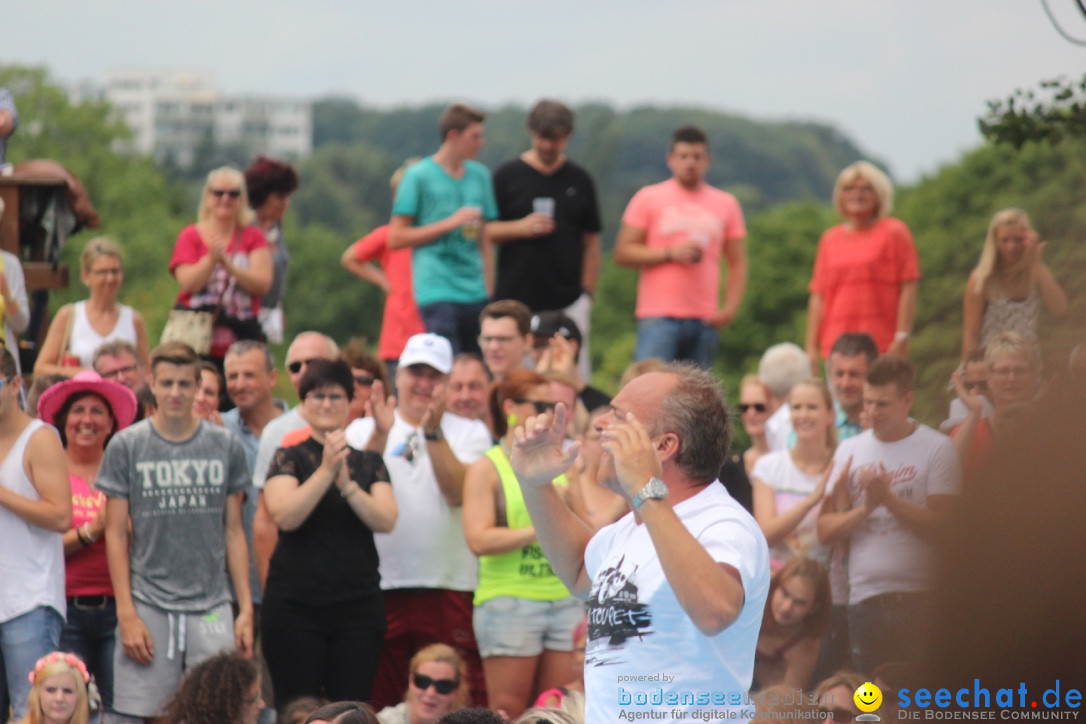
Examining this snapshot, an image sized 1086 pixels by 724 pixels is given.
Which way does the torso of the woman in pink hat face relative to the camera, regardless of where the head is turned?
toward the camera

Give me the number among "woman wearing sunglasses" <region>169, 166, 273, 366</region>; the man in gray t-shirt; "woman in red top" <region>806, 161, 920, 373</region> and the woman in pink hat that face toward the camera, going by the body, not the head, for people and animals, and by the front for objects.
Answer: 4

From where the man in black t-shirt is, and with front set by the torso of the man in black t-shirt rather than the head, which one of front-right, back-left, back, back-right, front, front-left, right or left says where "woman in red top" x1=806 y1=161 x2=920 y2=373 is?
left

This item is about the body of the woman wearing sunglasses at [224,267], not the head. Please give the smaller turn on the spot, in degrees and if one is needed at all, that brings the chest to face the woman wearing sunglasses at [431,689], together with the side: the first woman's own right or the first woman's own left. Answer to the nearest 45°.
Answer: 0° — they already face them

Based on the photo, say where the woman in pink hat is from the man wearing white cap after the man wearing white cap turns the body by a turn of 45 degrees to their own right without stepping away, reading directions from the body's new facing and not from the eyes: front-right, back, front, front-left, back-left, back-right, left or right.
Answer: front-right

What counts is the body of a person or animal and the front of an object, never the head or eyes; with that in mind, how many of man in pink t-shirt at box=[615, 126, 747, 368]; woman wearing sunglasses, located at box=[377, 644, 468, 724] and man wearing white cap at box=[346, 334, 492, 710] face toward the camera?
3

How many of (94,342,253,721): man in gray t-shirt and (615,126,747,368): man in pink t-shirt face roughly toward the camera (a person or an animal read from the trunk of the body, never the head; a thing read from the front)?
2

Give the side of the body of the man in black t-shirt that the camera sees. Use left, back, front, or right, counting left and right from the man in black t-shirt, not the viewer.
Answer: front

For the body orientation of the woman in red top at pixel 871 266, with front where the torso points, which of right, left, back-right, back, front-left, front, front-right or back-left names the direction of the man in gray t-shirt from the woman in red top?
front-right

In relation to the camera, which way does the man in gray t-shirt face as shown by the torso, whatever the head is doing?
toward the camera
